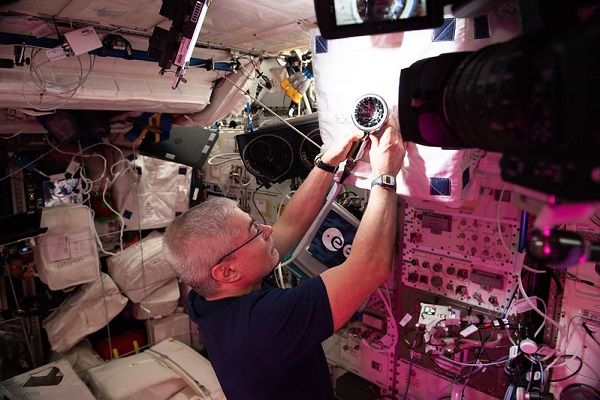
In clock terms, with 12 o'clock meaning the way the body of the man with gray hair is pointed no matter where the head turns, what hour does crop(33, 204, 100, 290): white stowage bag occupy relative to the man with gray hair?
The white stowage bag is roughly at 9 o'clock from the man with gray hair.

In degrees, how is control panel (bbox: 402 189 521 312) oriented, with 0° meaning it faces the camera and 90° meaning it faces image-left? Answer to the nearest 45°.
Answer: approximately 45°

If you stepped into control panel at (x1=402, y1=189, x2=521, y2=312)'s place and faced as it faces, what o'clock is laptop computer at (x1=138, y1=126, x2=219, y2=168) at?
The laptop computer is roughly at 2 o'clock from the control panel.

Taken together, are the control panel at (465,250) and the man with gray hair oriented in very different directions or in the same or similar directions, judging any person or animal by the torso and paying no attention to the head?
very different directions

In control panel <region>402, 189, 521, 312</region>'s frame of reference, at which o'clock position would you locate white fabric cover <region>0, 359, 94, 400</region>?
The white fabric cover is roughly at 1 o'clock from the control panel.

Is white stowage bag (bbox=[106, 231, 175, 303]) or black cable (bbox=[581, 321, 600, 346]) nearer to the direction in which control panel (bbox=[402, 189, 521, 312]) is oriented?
the white stowage bag

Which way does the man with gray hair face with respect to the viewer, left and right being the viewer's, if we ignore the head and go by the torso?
facing away from the viewer and to the right of the viewer

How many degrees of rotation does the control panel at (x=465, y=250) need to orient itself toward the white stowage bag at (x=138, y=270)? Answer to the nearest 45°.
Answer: approximately 45° to its right

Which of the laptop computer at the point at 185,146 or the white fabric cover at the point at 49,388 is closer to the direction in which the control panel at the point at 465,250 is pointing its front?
the white fabric cover
